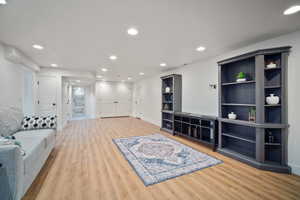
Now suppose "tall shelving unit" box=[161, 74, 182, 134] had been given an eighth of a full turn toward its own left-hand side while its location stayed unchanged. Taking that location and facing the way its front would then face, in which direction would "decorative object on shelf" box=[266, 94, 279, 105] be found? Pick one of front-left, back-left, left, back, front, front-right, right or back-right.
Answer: front-left

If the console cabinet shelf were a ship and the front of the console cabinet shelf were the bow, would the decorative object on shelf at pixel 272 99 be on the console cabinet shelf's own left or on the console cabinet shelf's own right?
on the console cabinet shelf's own left

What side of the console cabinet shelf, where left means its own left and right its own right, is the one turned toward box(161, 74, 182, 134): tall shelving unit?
right

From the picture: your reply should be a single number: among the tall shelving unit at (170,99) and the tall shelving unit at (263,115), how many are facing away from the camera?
0

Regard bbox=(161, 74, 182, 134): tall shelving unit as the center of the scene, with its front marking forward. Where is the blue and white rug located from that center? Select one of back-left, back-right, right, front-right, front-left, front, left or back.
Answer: front-left

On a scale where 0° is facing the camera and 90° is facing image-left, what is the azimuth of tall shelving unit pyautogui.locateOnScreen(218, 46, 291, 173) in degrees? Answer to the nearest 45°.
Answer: approximately 45°

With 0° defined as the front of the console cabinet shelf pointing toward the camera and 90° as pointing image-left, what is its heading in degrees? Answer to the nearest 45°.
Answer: approximately 45°

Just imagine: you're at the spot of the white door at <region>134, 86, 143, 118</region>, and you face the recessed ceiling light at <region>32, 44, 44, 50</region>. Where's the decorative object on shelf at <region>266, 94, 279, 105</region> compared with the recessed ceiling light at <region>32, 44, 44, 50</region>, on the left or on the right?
left

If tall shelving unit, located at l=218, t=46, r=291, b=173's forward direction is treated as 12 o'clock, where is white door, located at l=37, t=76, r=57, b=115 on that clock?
The white door is roughly at 1 o'clock from the tall shelving unit.

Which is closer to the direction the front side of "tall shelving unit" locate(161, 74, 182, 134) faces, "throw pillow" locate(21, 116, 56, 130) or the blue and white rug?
the throw pillow

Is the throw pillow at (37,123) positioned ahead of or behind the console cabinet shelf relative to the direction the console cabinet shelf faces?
ahead
